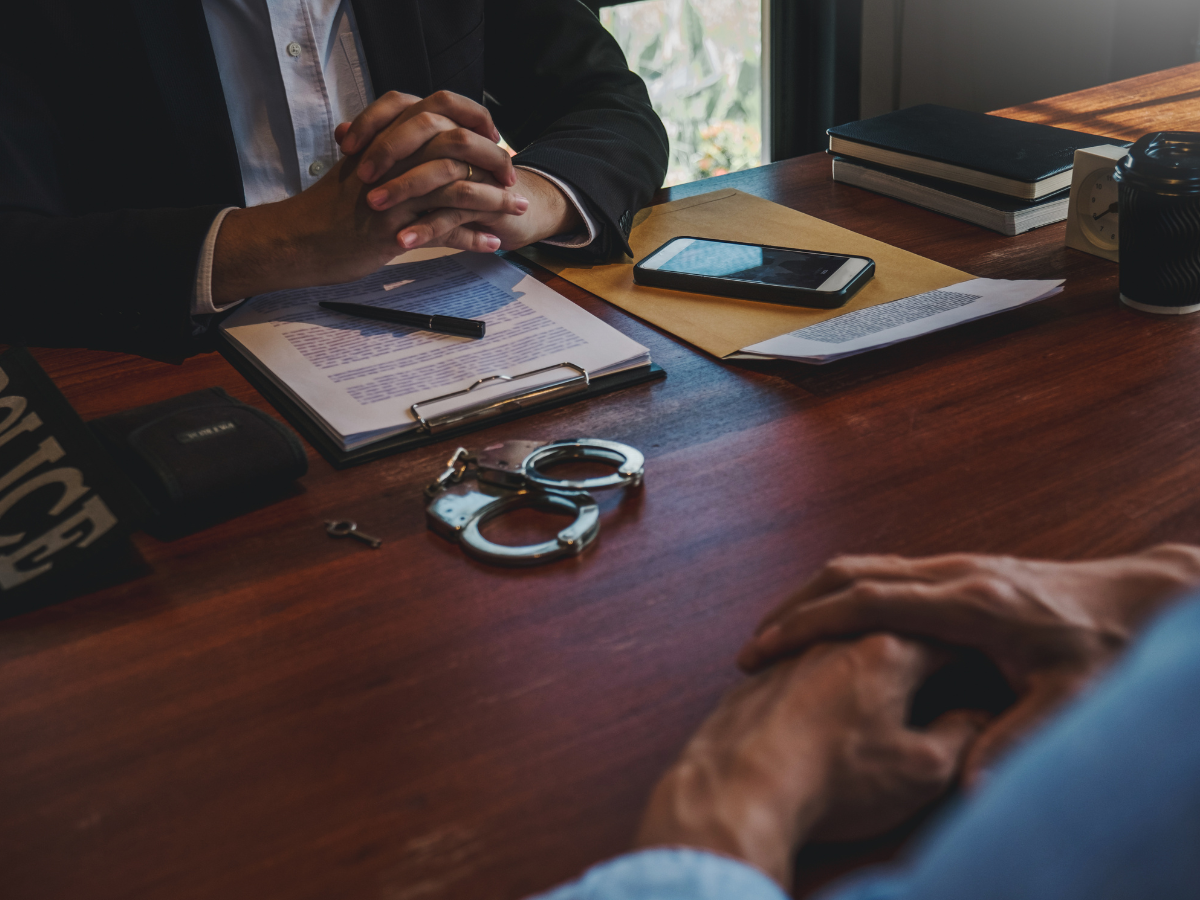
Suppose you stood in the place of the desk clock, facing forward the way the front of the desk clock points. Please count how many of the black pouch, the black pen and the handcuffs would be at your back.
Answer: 0

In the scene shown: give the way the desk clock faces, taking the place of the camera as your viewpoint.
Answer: facing the viewer and to the left of the viewer

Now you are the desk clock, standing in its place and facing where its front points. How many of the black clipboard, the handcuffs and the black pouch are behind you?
0

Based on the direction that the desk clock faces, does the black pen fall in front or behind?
in front

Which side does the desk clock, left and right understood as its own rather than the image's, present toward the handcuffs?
front

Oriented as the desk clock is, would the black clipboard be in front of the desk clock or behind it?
in front

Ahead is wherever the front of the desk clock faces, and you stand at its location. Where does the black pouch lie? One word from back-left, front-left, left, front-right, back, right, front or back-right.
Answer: front

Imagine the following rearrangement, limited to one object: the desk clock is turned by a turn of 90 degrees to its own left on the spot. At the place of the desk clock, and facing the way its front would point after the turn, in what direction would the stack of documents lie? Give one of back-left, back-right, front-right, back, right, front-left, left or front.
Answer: right
